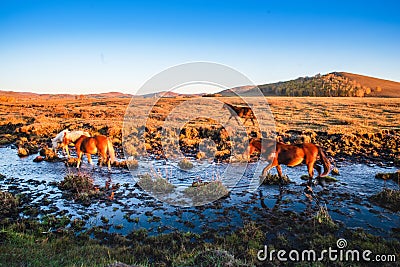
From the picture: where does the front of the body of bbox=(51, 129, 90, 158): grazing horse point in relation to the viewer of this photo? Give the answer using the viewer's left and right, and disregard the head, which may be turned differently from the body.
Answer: facing to the left of the viewer

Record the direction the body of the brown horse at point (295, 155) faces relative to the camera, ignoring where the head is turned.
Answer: to the viewer's left

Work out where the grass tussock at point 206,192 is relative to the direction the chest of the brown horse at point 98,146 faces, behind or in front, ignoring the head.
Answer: behind

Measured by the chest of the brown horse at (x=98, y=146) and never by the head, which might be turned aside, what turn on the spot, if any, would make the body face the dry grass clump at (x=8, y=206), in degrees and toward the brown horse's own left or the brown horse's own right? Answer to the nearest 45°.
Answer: approximately 90° to the brown horse's own left

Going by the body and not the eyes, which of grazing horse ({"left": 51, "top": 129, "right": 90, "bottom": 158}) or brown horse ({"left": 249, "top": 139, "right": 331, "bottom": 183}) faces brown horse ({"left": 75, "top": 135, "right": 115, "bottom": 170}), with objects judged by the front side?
brown horse ({"left": 249, "top": 139, "right": 331, "bottom": 183})

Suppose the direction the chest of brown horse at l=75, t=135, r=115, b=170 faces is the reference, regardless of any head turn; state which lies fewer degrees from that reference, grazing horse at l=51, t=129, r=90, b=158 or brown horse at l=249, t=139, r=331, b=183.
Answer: the grazing horse

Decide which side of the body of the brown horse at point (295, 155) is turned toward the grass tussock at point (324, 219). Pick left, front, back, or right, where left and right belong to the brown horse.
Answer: left

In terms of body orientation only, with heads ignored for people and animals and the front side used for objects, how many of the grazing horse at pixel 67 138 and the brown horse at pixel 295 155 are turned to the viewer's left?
2

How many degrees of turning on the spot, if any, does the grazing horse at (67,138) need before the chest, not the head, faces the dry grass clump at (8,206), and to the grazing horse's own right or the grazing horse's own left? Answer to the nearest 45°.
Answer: approximately 90° to the grazing horse's own left

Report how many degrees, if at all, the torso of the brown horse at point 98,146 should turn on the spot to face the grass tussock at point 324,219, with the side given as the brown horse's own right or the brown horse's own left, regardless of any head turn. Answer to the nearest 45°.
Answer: approximately 180°
